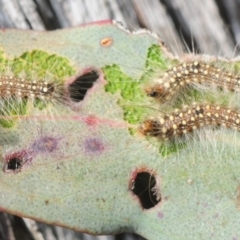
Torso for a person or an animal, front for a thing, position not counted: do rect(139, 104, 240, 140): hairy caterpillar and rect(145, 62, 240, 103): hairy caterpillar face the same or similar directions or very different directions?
same or similar directions

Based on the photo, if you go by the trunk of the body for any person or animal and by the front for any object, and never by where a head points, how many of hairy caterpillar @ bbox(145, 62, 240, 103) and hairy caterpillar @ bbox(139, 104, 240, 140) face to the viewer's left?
2

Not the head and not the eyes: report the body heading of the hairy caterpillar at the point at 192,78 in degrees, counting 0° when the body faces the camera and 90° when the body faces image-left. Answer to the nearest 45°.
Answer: approximately 90°

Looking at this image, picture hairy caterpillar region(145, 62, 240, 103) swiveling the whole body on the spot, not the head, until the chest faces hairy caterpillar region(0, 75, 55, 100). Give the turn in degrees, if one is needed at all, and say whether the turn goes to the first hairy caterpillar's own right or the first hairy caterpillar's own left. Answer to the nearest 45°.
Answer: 0° — it already faces it

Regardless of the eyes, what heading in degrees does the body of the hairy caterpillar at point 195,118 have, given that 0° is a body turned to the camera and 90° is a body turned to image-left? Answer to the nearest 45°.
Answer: approximately 90°

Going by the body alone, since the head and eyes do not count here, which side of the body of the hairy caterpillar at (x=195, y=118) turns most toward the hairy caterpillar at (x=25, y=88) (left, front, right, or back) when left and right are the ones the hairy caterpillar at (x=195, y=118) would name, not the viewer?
front
